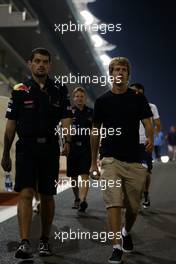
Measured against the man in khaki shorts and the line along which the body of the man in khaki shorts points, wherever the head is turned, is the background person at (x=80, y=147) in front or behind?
behind

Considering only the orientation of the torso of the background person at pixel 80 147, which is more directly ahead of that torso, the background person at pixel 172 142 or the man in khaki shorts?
the man in khaki shorts

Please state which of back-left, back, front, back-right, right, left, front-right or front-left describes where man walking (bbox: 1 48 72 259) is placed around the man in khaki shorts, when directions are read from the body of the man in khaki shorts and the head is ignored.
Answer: right

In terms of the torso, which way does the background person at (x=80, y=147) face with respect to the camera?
toward the camera

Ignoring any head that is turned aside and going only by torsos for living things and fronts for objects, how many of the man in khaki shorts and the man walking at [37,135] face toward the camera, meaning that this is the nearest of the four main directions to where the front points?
2

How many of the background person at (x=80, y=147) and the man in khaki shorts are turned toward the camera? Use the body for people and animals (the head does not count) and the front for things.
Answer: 2

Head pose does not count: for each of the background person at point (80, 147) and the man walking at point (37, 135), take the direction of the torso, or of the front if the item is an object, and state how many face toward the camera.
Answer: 2

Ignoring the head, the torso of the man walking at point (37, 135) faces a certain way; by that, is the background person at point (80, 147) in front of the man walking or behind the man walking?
behind

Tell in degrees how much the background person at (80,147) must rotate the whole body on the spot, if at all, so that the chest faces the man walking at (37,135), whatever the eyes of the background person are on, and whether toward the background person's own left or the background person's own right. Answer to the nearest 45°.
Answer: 0° — they already face them
